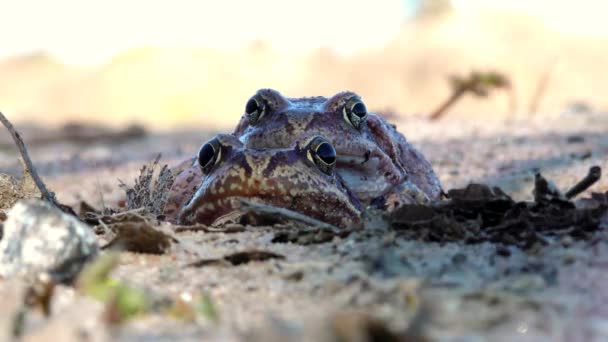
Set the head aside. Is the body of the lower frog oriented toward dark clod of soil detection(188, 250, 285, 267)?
yes

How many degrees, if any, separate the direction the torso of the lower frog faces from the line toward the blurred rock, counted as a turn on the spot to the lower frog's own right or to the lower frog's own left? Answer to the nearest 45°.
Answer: approximately 45° to the lower frog's own right

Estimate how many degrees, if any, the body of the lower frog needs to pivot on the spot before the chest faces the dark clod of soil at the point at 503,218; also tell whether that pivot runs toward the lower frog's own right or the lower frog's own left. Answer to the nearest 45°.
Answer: approximately 45° to the lower frog's own left

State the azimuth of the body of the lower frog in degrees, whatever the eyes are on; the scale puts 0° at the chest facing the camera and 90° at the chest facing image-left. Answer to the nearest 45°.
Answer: approximately 0°

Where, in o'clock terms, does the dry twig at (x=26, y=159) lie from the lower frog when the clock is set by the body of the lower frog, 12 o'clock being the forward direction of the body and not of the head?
The dry twig is roughly at 3 o'clock from the lower frog.
